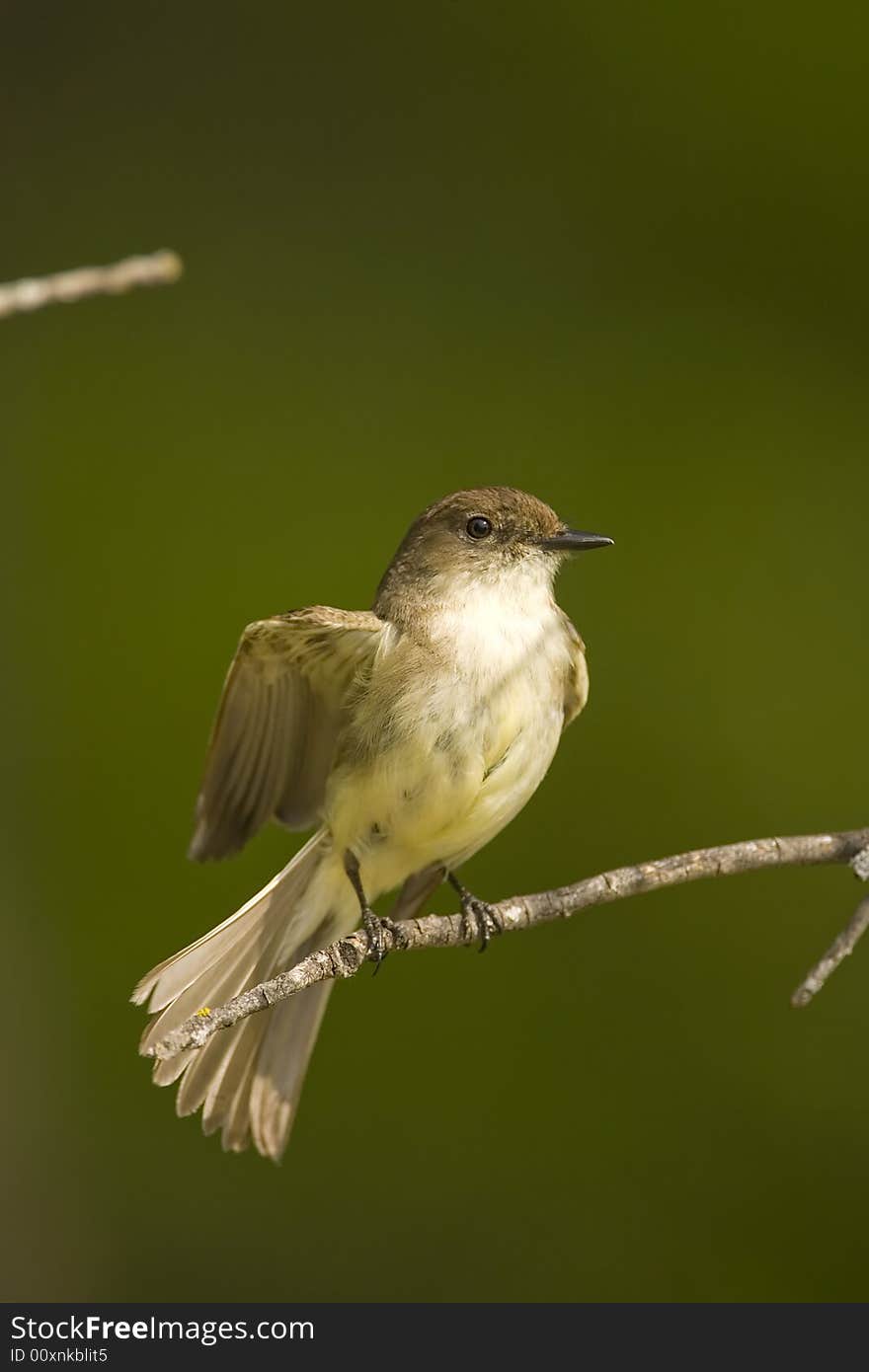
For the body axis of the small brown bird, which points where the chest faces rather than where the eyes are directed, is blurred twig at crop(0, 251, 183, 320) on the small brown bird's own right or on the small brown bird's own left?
on the small brown bird's own right

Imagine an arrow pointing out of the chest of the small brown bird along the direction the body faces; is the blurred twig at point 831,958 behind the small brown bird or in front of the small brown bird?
in front

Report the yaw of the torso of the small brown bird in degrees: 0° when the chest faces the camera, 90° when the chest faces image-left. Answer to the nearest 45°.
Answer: approximately 315°
